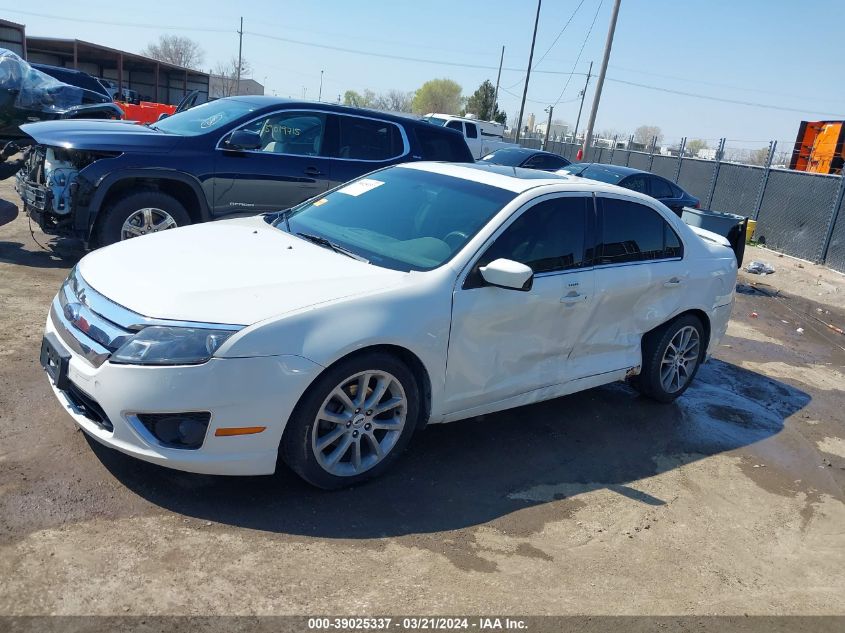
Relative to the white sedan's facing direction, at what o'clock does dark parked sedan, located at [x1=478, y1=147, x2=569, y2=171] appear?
The dark parked sedan is roughly at 5 o'clock from the white sedan.

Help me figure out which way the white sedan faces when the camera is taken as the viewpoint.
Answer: facing the viewer and to the left of the viewer

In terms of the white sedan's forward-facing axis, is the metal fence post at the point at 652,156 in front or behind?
behind

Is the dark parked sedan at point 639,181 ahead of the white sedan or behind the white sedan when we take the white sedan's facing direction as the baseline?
behind

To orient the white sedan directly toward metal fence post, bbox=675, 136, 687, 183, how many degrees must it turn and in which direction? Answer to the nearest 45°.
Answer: approximately 180°

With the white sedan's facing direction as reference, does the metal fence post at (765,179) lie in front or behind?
behind

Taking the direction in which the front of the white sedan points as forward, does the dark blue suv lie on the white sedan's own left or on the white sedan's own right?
on the white sedan's own right

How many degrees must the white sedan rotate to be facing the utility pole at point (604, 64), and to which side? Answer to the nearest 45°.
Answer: approximately 135° to its right

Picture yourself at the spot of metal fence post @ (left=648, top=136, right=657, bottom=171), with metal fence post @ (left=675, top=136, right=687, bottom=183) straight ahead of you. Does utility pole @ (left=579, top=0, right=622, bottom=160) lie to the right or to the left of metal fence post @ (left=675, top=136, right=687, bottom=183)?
right

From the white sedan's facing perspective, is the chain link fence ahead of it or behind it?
behind

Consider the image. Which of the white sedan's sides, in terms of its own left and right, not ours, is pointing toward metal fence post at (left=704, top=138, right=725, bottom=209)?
back

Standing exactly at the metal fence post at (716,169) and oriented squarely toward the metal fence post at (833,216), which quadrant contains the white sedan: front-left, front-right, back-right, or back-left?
front-right

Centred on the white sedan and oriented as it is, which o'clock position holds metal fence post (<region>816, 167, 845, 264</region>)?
The metal fence post is roughly at 6 o'clock from the white sedan.
